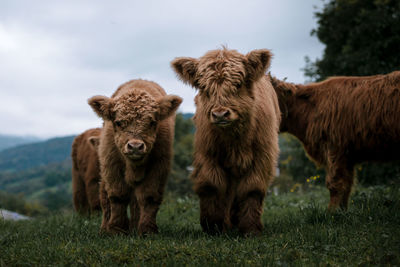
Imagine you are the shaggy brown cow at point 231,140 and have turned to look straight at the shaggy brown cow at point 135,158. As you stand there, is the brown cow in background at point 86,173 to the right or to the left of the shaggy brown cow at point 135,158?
right

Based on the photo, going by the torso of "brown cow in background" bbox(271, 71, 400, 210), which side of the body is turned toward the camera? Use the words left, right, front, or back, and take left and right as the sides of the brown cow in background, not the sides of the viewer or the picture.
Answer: left

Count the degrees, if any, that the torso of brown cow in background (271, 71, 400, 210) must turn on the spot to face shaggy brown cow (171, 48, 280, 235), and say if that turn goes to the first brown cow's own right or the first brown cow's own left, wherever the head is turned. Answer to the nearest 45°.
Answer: approximately 45° to the first brown cow's own left

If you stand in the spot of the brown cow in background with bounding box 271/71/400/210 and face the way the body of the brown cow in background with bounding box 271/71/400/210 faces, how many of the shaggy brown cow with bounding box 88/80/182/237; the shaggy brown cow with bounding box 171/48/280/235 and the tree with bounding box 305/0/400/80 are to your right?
1

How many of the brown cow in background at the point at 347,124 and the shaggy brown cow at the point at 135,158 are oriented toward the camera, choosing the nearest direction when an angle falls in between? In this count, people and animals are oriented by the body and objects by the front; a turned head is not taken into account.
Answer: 1

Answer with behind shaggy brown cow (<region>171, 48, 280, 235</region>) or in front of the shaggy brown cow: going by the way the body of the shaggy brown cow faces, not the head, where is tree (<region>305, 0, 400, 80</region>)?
behind

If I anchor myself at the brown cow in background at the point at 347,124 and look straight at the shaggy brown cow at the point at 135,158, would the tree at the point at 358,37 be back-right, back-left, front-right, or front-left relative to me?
back-right

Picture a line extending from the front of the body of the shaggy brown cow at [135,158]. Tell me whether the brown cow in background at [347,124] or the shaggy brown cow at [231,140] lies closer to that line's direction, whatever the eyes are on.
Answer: the shaggy brown cow

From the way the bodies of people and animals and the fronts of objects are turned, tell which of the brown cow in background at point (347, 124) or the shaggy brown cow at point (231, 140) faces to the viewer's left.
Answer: the brown cow in background

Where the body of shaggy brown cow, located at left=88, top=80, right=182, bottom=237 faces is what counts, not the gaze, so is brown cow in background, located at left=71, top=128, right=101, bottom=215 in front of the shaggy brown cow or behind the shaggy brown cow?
behind

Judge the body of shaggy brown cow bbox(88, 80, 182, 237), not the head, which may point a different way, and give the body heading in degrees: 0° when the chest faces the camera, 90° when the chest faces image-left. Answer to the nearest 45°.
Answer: approximately 0°

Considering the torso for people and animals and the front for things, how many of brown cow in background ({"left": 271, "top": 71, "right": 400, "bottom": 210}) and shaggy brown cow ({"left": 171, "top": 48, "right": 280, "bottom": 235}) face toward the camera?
1

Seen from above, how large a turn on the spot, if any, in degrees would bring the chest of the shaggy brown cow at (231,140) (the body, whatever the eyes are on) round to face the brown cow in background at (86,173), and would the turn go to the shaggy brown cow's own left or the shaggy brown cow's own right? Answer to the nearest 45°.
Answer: approximately 135° to the shaggy brown cow's own right

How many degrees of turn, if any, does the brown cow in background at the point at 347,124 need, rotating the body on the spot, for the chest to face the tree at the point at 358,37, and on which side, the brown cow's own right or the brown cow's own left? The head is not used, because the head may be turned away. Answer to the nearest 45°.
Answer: approximately 90° to the brown cow's own right
